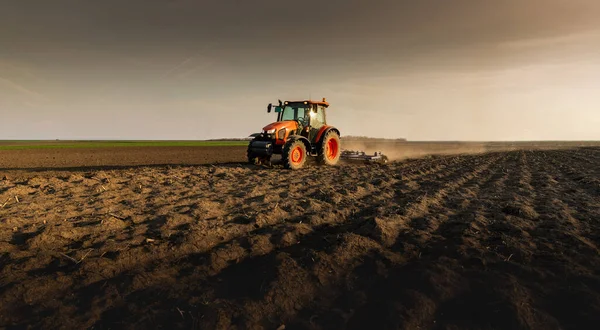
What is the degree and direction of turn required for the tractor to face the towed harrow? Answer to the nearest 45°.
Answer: approximately 180°

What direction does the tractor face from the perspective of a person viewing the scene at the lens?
facing the viewer and to the left of the viewer
